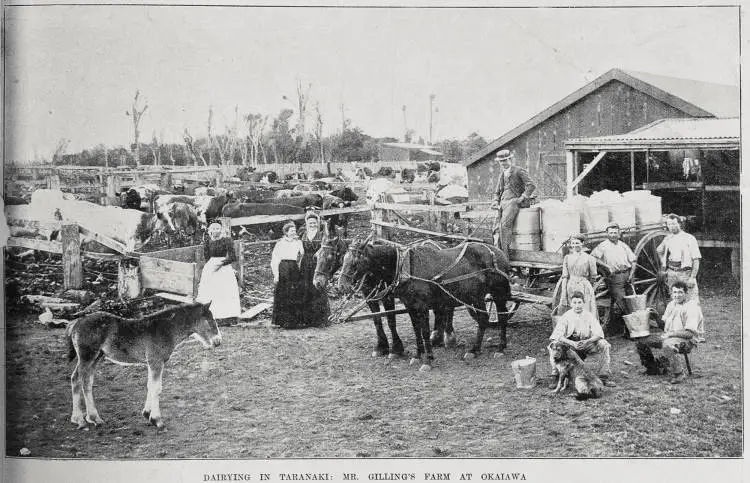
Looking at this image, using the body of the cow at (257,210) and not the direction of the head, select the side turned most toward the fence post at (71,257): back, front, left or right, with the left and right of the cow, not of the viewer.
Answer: front

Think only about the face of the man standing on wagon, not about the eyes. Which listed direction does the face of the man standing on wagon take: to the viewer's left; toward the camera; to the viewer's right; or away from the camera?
toward the camera

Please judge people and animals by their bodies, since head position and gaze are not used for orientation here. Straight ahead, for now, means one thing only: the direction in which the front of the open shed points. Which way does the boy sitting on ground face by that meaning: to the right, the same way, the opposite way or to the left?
the same way

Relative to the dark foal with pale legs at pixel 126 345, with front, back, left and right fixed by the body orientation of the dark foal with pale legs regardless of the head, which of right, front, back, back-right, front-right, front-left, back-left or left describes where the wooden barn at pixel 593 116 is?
front

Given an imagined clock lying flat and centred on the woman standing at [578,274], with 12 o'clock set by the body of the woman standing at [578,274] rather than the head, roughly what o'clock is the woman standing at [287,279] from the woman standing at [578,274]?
the woman standing at [287,279] is roughly at 3 o'clock from the woman standing at [578,274].

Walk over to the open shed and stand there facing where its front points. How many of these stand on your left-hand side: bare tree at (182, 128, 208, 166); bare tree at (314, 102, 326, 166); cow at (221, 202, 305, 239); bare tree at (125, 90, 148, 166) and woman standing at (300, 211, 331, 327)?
0

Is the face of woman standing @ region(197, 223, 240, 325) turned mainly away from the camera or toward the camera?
toward the camera

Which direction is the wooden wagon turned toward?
to the viewer's left

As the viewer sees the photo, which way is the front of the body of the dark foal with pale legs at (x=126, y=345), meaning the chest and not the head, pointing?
to the viewer's right

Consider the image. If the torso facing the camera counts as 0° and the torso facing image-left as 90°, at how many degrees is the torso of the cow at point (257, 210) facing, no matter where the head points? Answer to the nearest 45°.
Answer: approximately 90°

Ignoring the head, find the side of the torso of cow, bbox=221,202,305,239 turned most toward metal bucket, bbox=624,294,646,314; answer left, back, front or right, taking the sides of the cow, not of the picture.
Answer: back

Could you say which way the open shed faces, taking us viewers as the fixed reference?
facing the viewer

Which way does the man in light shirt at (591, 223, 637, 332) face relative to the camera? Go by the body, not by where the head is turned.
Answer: toward the camera

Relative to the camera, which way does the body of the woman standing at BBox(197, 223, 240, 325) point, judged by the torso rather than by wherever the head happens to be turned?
toward the camera
